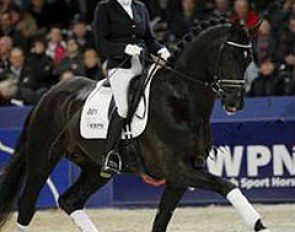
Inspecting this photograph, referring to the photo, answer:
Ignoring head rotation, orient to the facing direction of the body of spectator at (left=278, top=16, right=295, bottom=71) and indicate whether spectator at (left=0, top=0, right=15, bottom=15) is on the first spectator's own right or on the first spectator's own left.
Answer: on the first spectator's own right

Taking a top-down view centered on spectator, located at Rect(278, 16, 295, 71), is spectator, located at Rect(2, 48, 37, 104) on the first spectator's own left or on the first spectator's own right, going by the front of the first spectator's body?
on the first spectator's own right

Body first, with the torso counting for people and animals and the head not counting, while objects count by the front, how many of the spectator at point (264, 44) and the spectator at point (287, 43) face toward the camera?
2

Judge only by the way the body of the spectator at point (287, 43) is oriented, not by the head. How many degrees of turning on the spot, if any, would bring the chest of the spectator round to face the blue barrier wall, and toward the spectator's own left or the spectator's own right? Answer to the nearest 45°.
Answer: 0° — they already face it

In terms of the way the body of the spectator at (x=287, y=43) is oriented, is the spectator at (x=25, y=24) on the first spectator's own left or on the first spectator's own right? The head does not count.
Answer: on the first spectator's own right

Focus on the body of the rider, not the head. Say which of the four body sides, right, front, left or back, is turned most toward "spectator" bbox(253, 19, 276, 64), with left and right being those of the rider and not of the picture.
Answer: left

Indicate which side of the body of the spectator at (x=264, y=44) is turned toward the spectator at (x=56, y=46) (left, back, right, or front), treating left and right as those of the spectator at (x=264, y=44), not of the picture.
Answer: right
